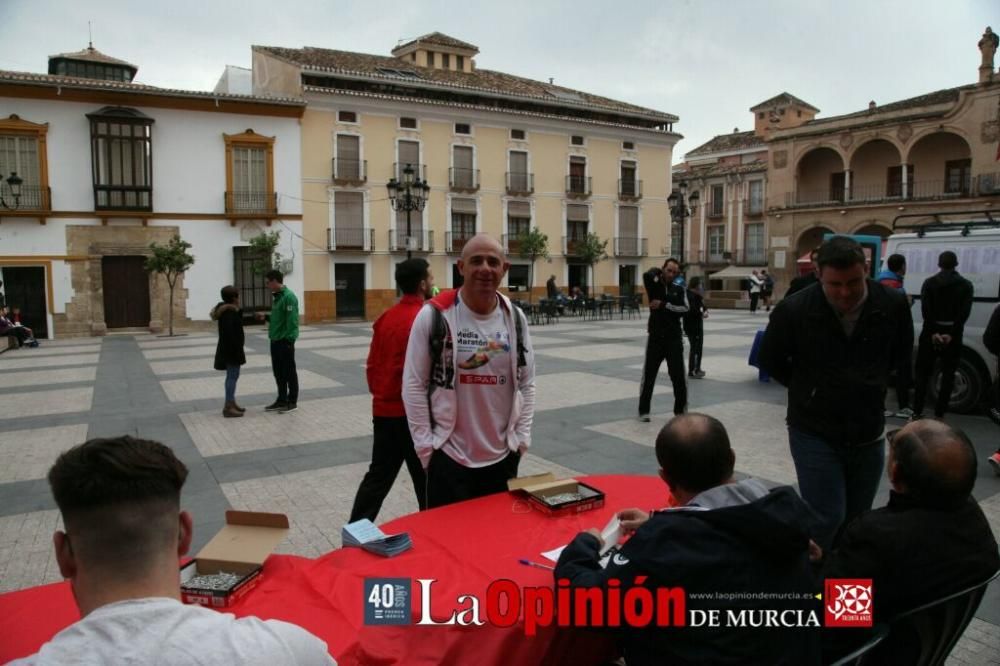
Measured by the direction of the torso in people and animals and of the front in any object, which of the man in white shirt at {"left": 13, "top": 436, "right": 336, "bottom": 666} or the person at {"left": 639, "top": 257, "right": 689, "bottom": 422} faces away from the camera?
the man in white shirt

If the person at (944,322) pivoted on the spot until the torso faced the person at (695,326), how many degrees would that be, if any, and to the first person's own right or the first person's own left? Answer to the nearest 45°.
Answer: approximately 45° to the first person's own left

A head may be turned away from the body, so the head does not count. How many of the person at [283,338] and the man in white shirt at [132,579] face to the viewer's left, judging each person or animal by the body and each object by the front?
1

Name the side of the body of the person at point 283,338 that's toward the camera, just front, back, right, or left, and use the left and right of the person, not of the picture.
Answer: left

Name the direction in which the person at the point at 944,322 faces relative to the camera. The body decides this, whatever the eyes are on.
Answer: away from the camera

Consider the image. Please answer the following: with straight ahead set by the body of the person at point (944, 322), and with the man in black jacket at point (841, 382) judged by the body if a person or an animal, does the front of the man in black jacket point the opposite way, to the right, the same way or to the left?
the opposite way

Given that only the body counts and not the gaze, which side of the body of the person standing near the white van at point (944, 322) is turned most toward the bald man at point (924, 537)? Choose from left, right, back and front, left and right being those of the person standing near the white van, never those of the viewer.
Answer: back

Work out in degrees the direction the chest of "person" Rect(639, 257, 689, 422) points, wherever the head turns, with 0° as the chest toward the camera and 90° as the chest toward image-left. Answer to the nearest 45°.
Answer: approximately 45°

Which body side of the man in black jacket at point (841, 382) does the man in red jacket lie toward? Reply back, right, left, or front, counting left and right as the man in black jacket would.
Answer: right

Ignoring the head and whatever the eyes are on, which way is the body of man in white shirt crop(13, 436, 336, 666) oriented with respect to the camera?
away from the camera

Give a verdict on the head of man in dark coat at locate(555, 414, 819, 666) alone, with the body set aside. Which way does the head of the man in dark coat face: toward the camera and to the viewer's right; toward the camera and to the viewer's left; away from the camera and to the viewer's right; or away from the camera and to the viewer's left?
away from the camera and to the viewer's left

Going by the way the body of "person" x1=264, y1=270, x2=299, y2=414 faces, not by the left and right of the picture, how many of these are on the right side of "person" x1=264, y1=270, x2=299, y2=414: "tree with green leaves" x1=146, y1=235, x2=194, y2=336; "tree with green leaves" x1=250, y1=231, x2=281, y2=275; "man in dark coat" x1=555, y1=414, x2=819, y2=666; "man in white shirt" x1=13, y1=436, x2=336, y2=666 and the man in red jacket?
2
